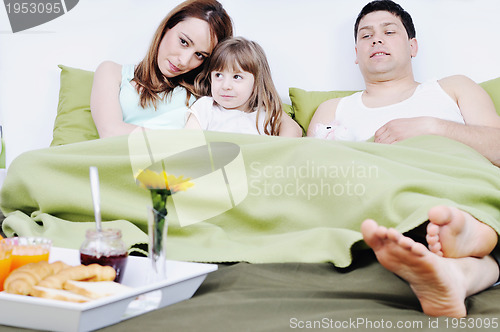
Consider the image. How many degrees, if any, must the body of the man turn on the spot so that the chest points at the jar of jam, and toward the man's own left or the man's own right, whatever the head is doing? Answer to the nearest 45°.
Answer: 0° — they already face it

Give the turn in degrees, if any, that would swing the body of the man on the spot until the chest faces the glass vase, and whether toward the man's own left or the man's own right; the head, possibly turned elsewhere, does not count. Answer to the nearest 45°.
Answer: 0° — they already face it

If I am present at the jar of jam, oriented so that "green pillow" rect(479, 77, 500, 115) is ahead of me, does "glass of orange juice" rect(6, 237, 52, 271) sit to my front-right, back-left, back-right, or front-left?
back-left

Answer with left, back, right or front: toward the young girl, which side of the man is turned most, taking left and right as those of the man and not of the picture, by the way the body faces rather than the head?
right

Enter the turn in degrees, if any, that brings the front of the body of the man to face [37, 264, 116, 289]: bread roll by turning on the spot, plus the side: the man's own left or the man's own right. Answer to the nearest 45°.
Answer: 0° — they already face it

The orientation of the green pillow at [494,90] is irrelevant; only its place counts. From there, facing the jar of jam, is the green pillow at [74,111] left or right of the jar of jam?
right

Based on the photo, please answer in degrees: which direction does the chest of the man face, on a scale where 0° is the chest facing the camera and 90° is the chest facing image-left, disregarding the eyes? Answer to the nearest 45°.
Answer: approximately 0°
